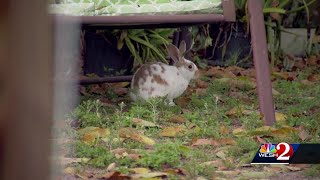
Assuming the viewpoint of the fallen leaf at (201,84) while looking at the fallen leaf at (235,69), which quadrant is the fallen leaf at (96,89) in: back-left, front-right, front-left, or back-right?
back-left

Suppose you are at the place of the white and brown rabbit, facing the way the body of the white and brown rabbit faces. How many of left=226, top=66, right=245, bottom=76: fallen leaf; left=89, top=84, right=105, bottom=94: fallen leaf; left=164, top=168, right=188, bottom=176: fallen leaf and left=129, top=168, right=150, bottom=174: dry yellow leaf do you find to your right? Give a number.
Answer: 2

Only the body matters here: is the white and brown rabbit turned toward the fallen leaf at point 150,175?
no

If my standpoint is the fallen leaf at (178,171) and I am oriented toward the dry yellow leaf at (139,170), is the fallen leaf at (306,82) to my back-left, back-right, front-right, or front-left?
back-right

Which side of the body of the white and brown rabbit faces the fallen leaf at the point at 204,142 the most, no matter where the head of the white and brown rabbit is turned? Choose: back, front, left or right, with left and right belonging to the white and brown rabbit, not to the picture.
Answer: right

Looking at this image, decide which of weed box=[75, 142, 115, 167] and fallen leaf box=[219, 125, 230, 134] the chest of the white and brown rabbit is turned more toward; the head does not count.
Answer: the fallen leaf

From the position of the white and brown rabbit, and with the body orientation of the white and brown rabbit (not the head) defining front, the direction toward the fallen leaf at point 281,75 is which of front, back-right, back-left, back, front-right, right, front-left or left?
front-left

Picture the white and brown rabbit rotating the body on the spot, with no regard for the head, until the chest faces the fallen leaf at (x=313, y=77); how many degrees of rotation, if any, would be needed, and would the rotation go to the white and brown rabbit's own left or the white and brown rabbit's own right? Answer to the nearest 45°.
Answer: approximately 45° to the white and brown rabbit's own left

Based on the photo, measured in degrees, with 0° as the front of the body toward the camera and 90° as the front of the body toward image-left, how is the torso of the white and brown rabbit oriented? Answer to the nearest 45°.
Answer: approximately 270°

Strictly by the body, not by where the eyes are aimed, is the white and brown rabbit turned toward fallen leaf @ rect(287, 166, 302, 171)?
no

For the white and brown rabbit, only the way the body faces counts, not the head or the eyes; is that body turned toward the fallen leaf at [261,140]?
no

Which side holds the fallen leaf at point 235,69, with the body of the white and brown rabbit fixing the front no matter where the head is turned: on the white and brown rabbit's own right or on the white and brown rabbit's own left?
on the white and brown rabbit's own left
